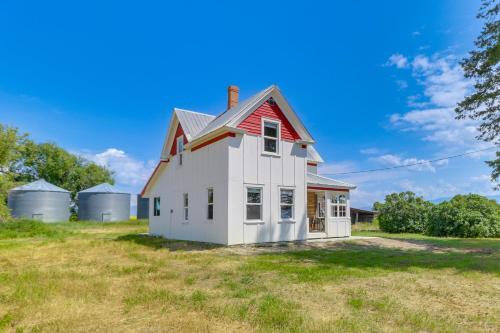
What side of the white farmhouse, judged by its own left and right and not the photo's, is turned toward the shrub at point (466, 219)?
left

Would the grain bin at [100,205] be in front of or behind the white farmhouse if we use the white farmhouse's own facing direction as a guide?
behind

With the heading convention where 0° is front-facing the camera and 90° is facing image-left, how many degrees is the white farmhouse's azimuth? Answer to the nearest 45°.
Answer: approximately 315°

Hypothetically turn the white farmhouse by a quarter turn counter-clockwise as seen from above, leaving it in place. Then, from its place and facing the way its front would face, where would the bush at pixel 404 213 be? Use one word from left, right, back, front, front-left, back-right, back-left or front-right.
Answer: front
